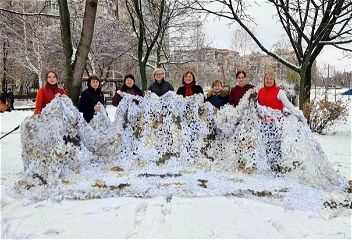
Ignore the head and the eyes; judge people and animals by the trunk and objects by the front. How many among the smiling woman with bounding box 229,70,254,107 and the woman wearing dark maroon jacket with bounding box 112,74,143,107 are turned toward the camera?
2

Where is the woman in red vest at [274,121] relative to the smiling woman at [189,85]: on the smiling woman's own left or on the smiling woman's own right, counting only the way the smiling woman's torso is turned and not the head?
on the smiling woman's own left

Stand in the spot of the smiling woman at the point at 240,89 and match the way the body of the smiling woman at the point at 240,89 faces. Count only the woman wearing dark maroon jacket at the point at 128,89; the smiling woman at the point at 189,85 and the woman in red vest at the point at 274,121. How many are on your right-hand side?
2

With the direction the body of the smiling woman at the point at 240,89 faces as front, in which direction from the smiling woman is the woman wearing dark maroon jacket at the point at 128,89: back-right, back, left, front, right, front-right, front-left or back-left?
right

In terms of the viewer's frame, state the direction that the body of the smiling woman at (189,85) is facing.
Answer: toward the camera

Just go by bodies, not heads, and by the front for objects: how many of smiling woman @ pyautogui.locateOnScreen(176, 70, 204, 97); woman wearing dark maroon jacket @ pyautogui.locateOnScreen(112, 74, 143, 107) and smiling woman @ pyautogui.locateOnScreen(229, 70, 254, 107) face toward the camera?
3

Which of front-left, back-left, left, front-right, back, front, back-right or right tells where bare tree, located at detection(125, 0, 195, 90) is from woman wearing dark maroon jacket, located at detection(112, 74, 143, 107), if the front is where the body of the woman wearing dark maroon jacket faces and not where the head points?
back
